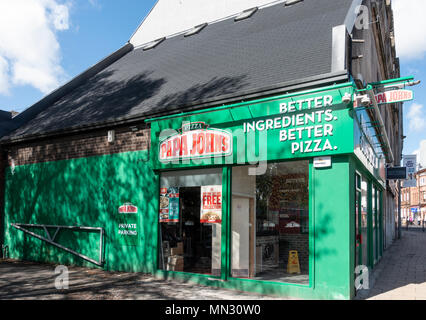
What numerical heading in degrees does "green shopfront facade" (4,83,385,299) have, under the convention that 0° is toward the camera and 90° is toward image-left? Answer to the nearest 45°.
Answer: approximately 45°
